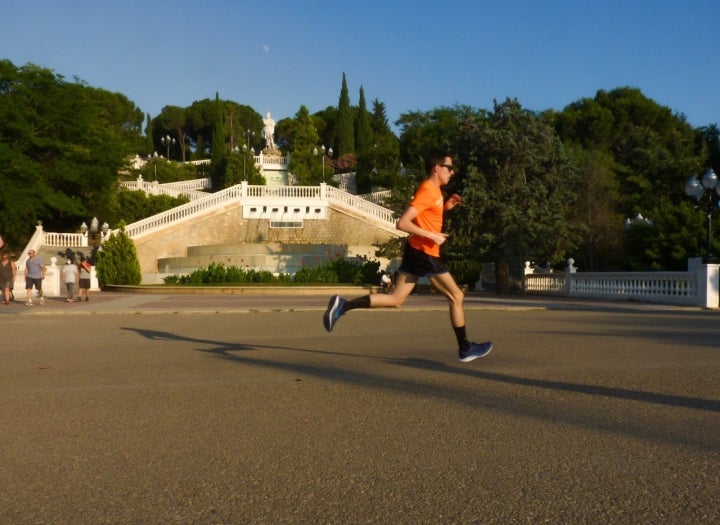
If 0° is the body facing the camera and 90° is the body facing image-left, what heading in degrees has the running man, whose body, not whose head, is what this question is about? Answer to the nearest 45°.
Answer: approximately 270°

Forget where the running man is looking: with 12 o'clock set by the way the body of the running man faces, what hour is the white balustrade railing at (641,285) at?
The white balustrade railing is roughly at 10 o'clock from the running man.

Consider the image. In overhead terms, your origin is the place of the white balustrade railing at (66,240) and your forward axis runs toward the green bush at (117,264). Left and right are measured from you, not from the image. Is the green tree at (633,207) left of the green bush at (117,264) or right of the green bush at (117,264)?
left

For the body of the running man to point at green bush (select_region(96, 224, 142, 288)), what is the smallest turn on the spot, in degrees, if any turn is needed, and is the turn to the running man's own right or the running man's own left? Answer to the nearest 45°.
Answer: approximately 135° to the running man's own left

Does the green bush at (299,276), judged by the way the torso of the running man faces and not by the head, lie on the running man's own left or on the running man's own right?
on the running man's own left

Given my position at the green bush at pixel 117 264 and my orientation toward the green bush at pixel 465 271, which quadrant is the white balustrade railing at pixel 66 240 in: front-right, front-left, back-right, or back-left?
back-left

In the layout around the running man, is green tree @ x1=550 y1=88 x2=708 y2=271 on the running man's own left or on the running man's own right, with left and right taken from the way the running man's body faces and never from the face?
on the running man's own left

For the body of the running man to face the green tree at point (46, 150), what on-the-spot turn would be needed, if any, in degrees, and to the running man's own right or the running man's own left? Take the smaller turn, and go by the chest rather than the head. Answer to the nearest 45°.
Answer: approximately 135° to the running man's own left

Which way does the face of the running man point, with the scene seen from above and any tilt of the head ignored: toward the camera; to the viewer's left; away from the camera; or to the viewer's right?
to the viewer's right

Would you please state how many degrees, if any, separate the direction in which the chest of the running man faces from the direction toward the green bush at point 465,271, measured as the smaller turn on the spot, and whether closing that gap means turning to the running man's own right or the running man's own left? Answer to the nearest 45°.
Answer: approximately 90° to the running man's own left
